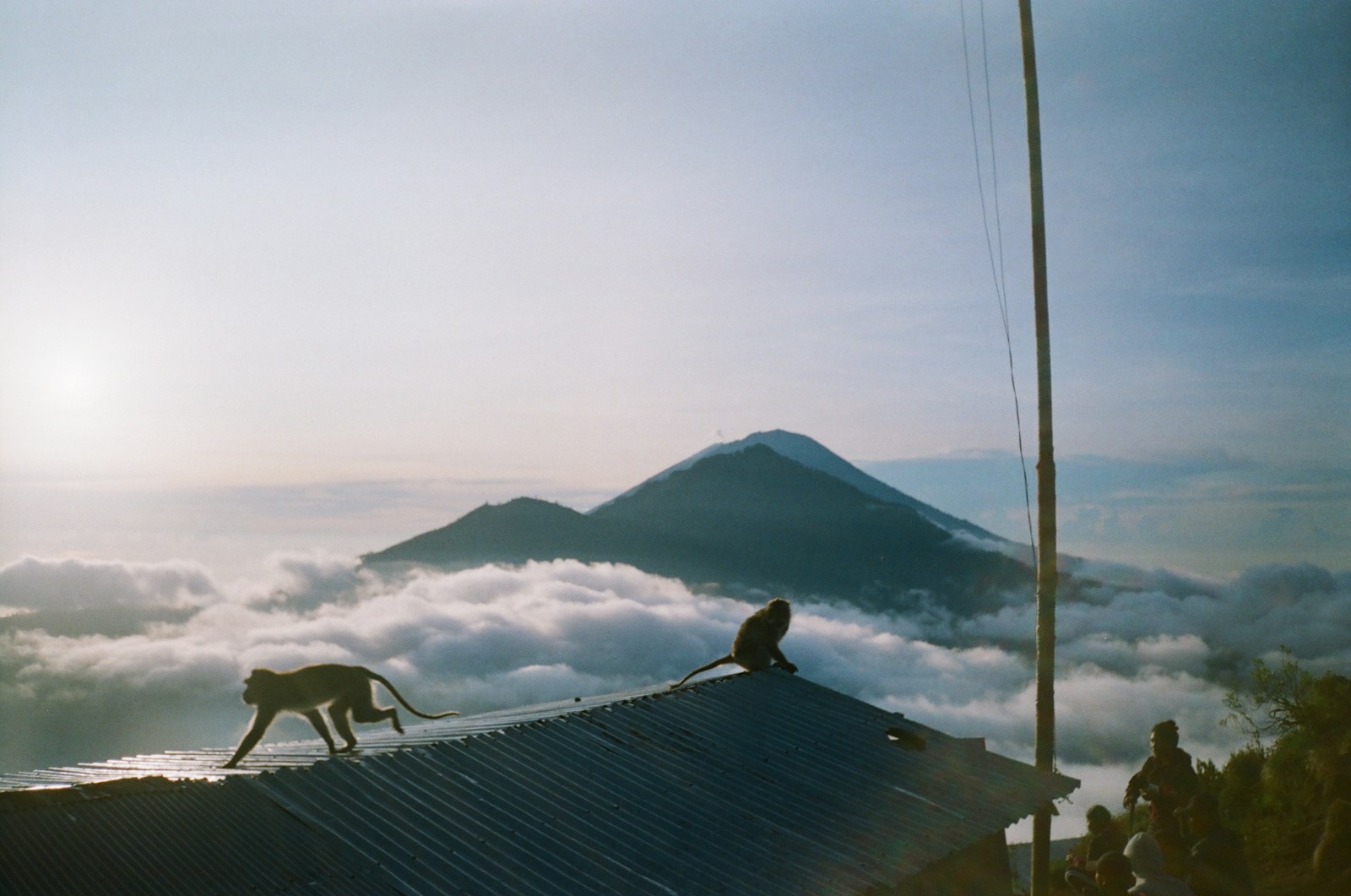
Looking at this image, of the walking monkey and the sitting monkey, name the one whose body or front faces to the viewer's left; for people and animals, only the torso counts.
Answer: the walking monkey

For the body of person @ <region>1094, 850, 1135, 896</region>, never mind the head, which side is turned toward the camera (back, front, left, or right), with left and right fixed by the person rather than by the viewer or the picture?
back

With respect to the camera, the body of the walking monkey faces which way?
to the viewer's left

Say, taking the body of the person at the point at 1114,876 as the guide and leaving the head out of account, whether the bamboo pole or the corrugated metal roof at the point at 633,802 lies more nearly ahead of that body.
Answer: the bamboo pole

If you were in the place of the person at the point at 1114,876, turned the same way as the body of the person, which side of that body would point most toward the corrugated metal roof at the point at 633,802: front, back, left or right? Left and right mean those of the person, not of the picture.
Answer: left
